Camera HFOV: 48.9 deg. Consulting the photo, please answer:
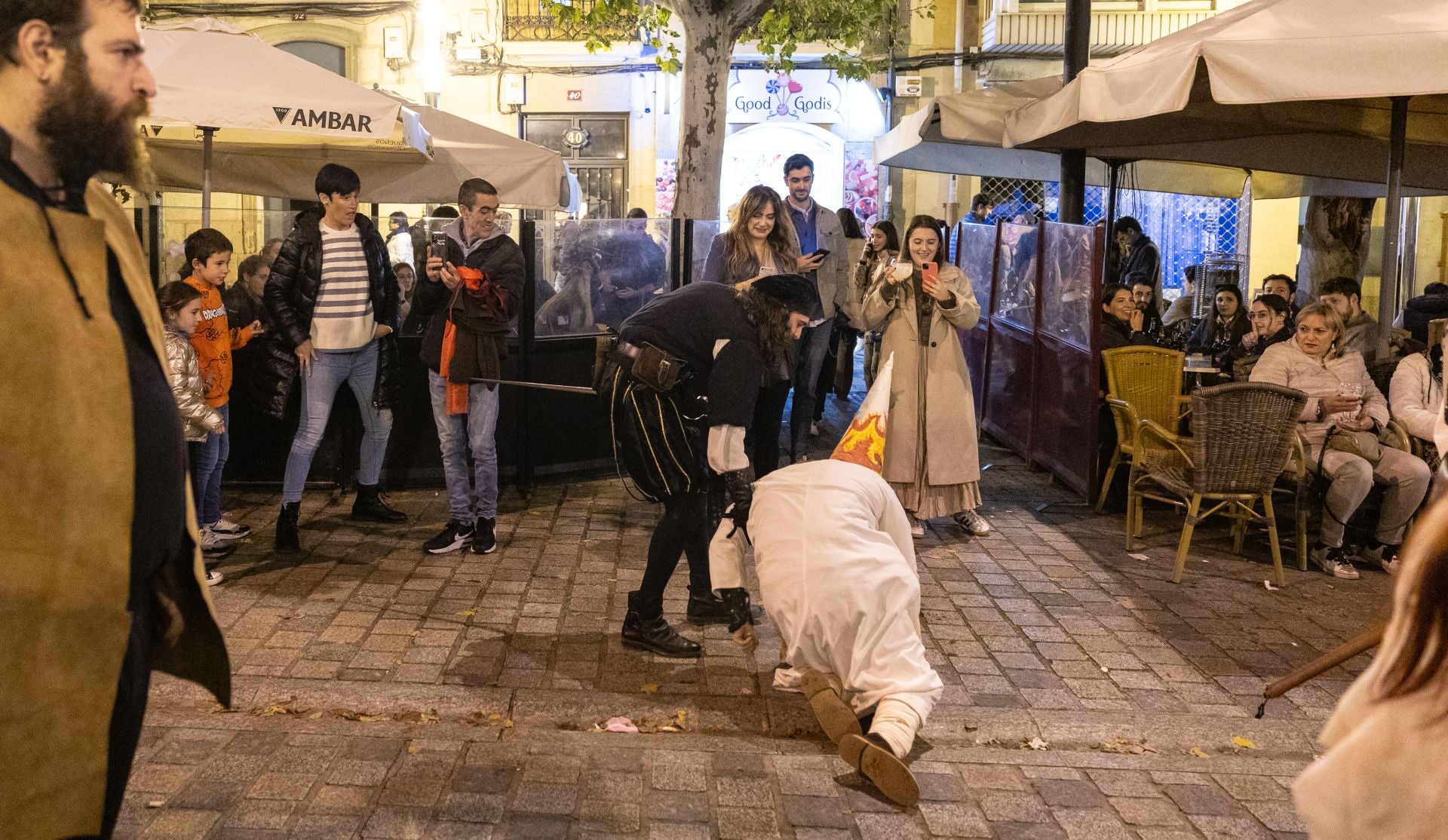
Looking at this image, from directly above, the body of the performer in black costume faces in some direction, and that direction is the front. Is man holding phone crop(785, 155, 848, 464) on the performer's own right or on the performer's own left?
on the performer's own left

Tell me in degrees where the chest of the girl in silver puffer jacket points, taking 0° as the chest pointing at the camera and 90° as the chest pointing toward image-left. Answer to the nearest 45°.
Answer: approximately 270°

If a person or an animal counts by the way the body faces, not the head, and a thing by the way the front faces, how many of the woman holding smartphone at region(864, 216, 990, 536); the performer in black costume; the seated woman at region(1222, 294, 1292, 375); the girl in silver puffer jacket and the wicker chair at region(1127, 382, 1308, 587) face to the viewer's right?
2

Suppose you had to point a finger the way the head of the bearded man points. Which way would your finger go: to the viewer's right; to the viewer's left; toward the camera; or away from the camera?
to the viewer's right

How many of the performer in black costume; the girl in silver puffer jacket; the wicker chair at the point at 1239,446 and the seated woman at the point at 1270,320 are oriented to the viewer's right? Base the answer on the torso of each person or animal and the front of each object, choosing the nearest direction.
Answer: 2

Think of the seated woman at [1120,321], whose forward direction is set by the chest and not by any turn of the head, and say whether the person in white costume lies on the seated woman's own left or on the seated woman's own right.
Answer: on the seated woman's own right

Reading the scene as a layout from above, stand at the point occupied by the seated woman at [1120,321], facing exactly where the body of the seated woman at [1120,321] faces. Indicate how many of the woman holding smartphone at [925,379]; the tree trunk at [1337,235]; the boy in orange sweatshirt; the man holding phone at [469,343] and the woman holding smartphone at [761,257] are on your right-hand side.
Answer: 4

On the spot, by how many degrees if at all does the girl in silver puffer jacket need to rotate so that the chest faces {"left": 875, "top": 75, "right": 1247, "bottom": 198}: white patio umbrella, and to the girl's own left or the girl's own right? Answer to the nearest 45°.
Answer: approximately 45° to the girl's own left

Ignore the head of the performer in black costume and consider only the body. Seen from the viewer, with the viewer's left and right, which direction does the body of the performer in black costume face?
facing to the right of the viewer

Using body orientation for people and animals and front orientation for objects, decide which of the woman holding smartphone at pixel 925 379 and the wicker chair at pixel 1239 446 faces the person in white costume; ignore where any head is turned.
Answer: the woman holding smartphone
